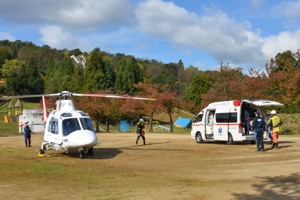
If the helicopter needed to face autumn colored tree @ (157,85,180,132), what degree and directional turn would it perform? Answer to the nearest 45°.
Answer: approximately 135° to its left

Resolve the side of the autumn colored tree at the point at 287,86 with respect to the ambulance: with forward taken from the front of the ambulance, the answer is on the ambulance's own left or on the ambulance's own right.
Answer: on the ambulance's own right

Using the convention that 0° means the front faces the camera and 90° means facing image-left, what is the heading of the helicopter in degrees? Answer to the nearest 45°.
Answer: approximately 315°

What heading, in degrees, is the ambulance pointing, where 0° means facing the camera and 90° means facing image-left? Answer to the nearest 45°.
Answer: approximately 135°

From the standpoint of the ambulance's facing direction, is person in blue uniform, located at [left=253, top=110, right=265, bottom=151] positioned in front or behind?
behind

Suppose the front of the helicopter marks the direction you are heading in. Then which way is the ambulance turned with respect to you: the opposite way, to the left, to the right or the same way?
the opposite way

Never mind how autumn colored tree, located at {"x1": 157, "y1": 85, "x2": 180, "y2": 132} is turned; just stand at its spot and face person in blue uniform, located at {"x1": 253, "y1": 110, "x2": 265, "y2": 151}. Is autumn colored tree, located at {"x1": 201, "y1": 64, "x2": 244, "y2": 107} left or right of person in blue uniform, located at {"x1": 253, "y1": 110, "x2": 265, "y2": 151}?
left

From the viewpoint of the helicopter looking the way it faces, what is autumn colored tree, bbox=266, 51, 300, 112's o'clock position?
The autumn colored tree is roughly at 9 o'clock from the helicopter.

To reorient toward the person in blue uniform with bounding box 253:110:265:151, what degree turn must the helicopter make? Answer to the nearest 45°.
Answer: approximately 45° to its left
